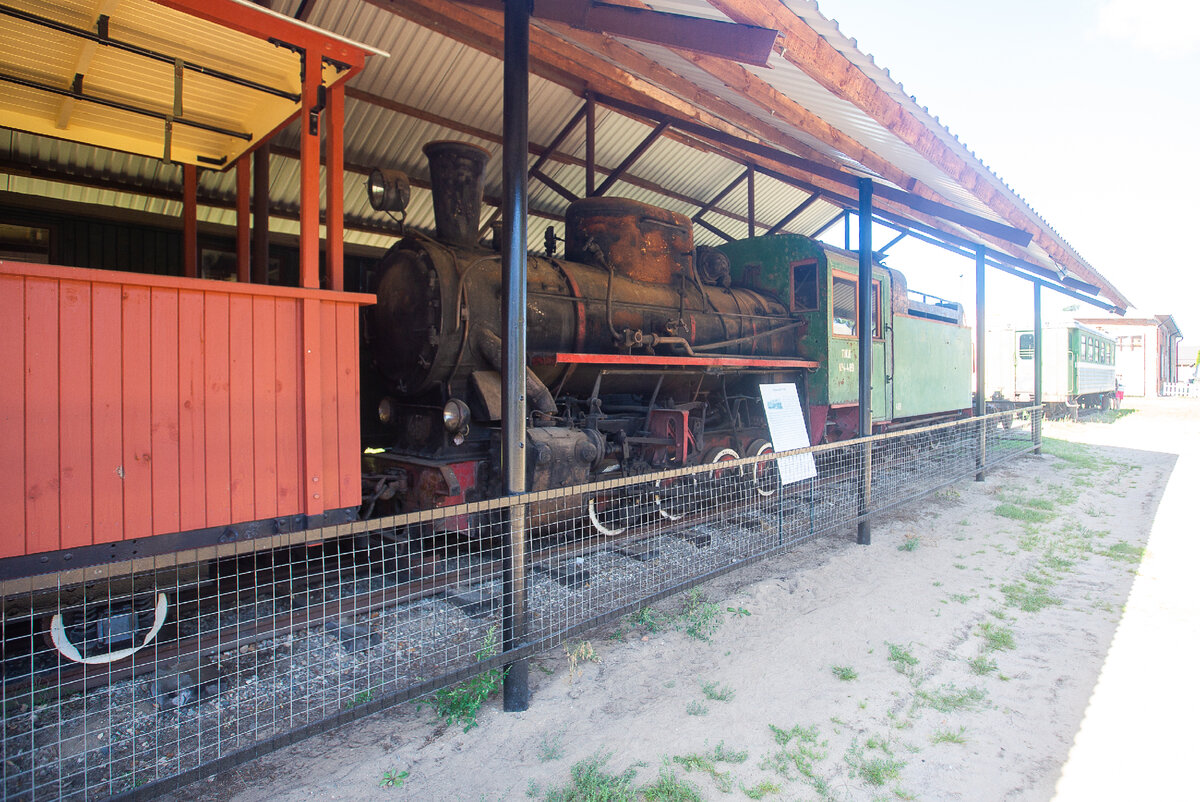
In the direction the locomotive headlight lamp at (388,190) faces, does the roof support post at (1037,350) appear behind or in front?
behind

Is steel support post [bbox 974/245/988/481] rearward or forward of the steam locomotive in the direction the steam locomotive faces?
rearward

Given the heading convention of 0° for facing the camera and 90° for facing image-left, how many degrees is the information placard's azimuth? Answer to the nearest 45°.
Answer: approximately 315°

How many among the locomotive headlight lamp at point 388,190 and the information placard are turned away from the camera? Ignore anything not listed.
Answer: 0

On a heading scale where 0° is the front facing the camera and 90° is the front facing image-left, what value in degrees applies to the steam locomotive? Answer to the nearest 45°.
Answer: approximately 45°

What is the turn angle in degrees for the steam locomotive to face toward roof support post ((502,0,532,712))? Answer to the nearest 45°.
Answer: approximately 45° to its left

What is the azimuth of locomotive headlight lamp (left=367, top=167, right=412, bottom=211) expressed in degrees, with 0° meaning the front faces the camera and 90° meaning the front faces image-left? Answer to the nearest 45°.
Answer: approximately 45°

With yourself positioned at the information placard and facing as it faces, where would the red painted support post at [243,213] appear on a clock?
The red painted support post is roughly at 4 o'clock from the information placard.

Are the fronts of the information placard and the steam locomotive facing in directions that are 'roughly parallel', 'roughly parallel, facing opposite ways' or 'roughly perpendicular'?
roughly perpendicular

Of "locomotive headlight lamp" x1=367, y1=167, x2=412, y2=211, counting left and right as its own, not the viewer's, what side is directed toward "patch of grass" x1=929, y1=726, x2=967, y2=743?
left

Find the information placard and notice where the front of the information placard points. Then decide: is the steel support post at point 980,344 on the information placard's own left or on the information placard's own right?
on the information placard's own left

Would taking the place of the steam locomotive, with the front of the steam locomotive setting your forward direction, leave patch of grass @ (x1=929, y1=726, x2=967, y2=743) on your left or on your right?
on your left

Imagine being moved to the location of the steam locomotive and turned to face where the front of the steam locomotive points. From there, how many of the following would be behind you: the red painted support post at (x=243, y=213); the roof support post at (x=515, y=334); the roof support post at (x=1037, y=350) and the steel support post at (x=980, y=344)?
2
